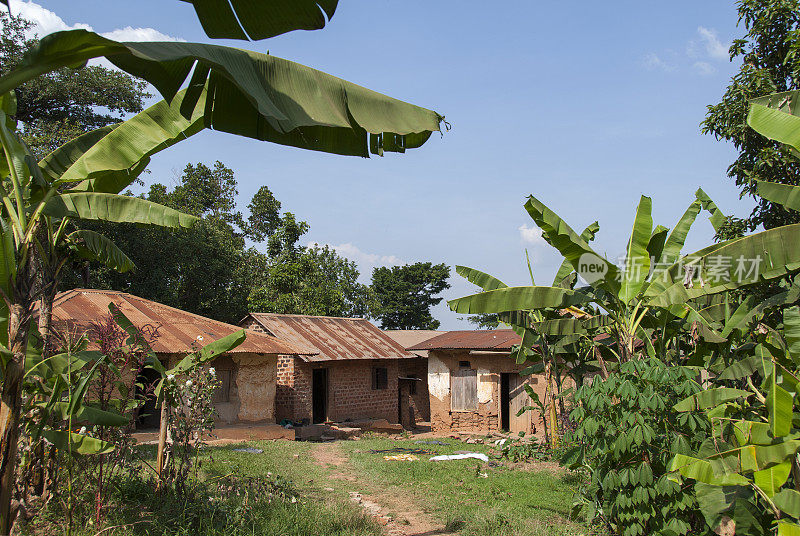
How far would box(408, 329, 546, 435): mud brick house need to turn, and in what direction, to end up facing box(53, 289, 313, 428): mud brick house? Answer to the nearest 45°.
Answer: approximately 45° to its right

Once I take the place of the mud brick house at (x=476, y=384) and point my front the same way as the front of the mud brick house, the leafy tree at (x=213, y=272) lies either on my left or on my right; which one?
on my right

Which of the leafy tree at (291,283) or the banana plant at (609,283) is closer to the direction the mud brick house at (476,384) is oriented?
the banana plant

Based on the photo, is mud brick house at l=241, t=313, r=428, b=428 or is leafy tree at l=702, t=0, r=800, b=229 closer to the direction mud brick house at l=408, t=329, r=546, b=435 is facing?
the leafy tree

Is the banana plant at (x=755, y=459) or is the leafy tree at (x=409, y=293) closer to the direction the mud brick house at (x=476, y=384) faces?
the banana plant

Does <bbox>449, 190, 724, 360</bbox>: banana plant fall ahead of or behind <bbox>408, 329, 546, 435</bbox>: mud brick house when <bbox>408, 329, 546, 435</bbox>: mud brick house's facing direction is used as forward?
ahead

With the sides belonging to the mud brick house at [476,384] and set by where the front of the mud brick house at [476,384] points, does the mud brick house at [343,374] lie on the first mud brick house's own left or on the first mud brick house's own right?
on the first mud brick house's own right

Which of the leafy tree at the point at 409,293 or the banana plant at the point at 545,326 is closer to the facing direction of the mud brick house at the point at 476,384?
the banana plant

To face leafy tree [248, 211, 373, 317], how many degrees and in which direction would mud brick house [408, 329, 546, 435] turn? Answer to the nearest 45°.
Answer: approximately 135° to its right

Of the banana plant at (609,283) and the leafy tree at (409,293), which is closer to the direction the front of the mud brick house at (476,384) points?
the banana plant

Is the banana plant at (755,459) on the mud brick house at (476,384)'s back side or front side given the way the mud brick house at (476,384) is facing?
on the front side

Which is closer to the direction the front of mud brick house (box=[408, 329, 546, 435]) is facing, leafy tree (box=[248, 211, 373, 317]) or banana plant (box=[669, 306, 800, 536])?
the banana plant

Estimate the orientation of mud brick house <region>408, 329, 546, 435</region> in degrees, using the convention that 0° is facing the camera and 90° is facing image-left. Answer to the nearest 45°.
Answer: approximately 0°

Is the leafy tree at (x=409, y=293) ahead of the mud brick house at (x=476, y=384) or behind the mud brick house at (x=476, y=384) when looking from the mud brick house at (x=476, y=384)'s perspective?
behind
